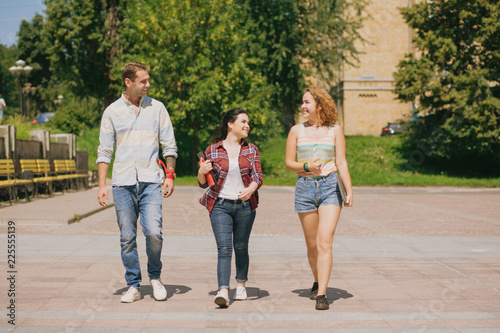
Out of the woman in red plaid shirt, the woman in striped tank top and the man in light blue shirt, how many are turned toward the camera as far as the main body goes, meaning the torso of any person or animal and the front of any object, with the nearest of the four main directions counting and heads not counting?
3

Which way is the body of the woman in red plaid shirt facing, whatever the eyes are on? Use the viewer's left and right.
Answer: facing the viewer

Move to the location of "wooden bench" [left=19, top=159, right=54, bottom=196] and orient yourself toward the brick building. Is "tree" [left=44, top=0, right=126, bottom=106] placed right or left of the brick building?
left

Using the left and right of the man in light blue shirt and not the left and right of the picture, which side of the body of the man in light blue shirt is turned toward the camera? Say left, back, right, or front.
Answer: front

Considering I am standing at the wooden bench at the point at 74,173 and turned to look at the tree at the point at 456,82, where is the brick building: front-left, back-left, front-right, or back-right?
front-left

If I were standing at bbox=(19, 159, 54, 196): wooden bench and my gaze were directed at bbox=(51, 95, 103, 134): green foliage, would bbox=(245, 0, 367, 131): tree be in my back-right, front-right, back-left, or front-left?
front-right

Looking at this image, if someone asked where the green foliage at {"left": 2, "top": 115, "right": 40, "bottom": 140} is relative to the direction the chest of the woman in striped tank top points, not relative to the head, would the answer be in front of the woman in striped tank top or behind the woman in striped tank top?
behind

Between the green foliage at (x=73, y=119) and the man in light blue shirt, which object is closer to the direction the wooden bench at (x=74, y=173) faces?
the man in light blue shirt

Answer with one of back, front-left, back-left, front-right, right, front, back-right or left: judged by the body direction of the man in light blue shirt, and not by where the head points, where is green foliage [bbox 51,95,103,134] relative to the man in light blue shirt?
back

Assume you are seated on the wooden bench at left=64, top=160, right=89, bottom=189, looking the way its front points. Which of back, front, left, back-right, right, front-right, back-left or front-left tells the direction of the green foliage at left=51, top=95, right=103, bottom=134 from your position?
back-left

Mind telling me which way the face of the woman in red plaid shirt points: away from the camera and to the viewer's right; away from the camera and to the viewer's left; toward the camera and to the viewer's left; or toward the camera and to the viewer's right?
toward the camera and to the viewer's right

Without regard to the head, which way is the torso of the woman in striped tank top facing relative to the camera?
toward the camera

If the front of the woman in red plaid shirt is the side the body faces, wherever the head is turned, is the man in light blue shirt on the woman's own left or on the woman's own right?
on the woman's own right
